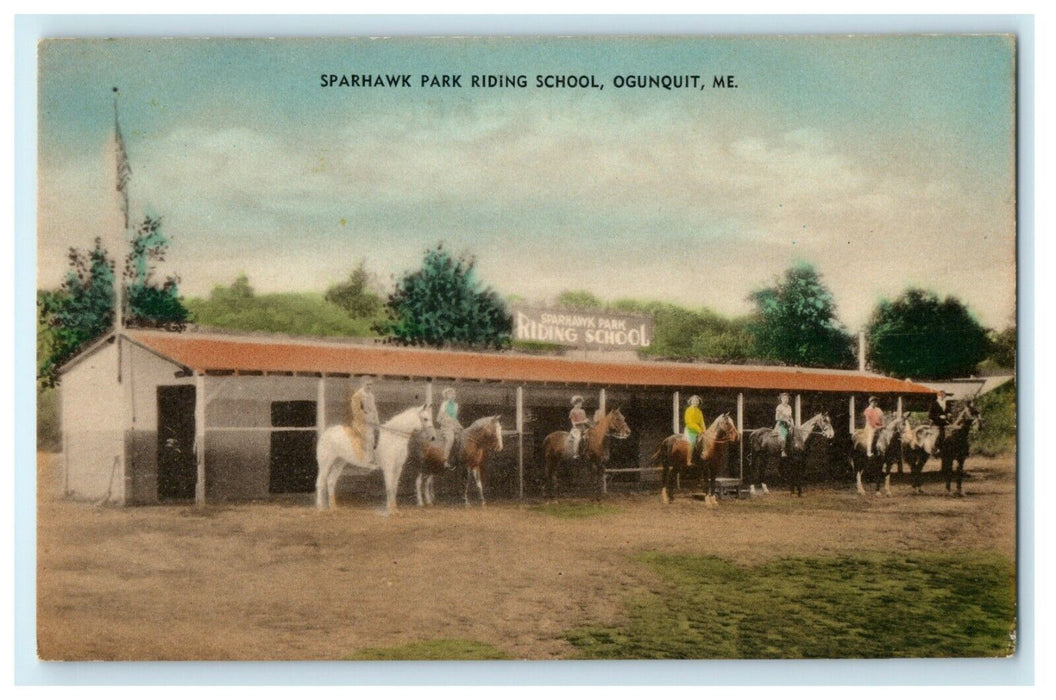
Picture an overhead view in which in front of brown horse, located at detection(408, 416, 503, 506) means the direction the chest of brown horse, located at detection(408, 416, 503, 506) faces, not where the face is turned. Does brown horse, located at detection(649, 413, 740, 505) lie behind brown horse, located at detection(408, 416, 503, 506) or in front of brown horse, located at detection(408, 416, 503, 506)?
in front

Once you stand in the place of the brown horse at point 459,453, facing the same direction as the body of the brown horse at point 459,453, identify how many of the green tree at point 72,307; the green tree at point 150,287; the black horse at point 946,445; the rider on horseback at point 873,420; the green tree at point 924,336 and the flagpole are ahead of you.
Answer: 3

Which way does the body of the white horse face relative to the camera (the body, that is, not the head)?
to the viewer's right

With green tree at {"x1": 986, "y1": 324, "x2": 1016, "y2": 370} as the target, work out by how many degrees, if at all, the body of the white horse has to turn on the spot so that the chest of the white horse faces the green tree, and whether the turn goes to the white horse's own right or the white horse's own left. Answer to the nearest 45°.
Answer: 0° — it already faces it

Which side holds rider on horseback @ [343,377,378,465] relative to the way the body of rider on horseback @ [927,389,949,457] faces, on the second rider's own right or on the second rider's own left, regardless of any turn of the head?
on the second rider's own right

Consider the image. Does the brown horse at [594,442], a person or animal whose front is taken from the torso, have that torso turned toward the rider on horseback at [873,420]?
yes

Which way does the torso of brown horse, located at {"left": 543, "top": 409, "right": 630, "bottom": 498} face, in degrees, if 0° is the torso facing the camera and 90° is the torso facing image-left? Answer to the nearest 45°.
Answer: approximately 270°

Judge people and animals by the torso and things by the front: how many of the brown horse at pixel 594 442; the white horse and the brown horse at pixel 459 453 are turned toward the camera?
0

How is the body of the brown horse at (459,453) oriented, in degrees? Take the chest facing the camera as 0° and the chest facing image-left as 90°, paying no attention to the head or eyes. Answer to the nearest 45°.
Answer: approximately 270°

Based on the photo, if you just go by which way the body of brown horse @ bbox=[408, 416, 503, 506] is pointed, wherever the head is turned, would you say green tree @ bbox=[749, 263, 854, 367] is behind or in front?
in front
